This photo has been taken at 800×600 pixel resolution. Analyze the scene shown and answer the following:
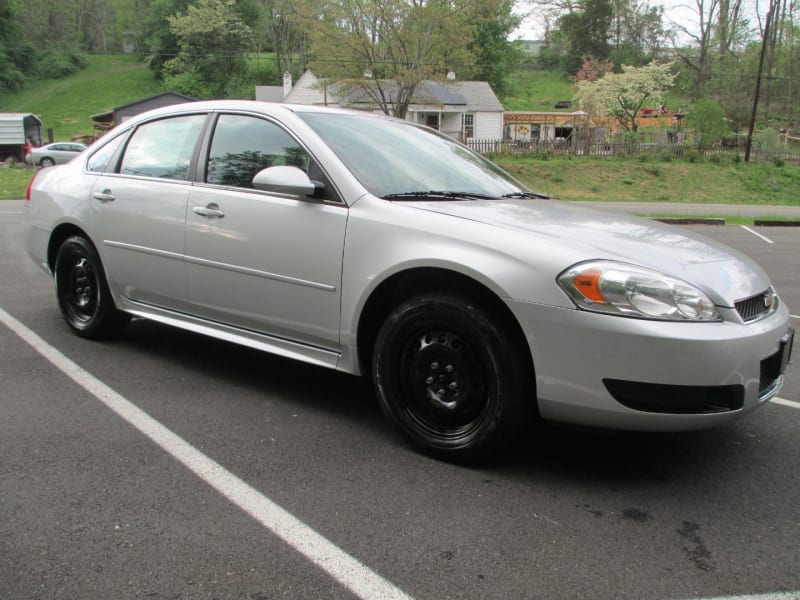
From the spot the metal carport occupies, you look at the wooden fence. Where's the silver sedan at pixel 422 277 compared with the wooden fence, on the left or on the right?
right

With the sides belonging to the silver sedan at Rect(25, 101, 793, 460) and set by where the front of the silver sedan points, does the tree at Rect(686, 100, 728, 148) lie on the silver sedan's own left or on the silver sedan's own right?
on the silver sedan's own left

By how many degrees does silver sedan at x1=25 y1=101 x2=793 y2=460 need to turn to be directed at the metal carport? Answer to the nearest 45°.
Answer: approximately 180°

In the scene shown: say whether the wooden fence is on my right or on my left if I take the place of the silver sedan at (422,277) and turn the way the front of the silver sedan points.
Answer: on my left

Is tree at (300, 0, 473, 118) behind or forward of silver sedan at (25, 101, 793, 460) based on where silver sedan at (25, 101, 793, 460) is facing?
behind

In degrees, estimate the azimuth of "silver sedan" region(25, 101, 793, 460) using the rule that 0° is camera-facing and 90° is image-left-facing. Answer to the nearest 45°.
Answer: approximately 315°
